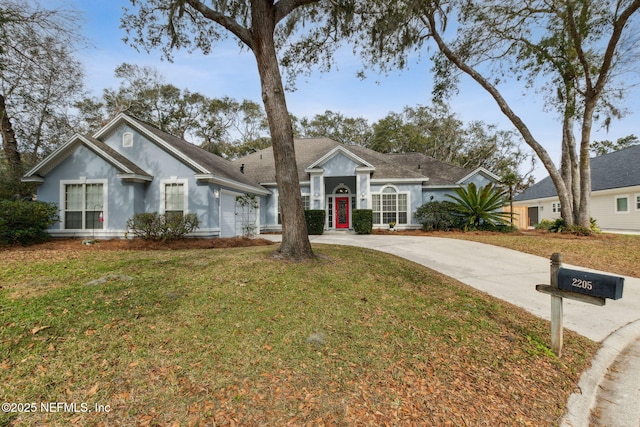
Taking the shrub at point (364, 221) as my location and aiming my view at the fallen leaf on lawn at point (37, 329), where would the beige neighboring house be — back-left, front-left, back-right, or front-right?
back-left

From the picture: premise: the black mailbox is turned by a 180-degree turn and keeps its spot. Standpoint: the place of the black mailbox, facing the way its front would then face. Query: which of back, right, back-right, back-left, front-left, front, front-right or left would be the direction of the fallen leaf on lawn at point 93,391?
front-left

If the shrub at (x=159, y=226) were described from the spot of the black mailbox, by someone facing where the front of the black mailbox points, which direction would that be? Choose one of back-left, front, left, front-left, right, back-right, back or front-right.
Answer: back

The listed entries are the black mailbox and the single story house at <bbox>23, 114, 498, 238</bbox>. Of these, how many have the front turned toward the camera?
1

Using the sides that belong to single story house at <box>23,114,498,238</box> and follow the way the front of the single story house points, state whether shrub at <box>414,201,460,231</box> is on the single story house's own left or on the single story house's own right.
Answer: on the single story house's own left

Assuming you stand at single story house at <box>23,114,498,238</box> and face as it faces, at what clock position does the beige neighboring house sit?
The beige neighboring house is roughly at 9 o'clock from the single story house.

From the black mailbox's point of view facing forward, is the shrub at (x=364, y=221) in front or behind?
behind

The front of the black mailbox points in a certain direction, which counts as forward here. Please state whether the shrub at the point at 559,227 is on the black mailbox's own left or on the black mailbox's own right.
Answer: on the black mailbox's own left

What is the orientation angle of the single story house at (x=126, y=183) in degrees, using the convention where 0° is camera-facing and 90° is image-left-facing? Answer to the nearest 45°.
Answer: approximately 0°

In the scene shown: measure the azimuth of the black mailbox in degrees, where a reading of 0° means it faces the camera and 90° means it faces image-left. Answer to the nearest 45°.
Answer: approximately 270°

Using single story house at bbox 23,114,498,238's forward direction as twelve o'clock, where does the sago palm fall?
The sago palm is roughly at 9 o'clock from the single story house.

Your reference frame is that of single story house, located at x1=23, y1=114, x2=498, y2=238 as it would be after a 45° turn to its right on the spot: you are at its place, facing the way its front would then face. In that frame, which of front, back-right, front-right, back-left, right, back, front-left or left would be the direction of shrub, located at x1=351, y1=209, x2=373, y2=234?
back-left

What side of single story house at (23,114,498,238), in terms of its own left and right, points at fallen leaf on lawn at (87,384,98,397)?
front

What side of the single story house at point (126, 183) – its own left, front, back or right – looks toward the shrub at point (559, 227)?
left

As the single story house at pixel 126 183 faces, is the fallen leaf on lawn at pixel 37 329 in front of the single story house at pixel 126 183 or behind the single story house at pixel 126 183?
in front

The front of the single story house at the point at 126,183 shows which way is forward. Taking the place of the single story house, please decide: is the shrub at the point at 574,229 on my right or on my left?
on my left
